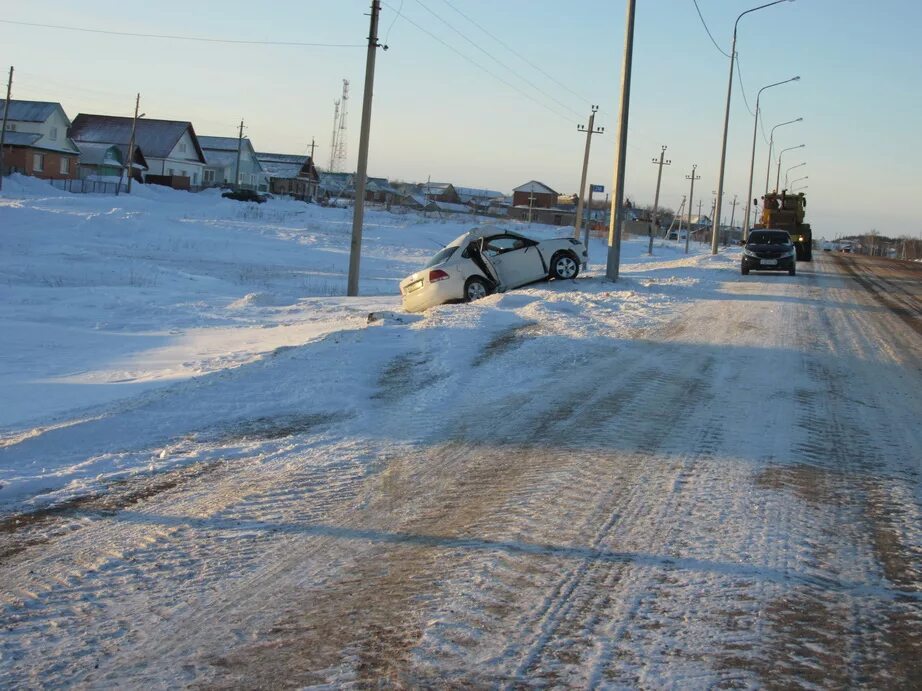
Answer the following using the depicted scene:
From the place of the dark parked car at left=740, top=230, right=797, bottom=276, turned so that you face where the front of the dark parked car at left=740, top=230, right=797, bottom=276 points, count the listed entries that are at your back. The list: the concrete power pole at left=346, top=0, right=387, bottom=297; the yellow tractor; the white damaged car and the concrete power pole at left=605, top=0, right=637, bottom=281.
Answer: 1

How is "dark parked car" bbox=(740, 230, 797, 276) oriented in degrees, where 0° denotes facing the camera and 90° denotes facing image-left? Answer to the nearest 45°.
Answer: approximately 0°

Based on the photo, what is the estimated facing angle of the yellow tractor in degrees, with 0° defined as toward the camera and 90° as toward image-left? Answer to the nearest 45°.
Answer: approximately 0°

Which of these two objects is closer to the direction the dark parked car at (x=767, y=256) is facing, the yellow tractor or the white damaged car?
the white damaged car

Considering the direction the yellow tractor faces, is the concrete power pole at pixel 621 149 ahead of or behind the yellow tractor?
ahead

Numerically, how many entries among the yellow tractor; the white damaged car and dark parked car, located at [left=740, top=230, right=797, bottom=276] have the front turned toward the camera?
2

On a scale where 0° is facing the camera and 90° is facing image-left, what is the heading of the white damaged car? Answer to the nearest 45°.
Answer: approximately 225°

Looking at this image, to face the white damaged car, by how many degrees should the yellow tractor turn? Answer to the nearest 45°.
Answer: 0° — it already faces it

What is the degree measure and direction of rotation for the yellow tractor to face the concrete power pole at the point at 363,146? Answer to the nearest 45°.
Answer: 0° — it already faces it

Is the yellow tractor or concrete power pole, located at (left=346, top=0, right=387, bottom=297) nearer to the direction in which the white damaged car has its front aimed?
the yellow tractor
